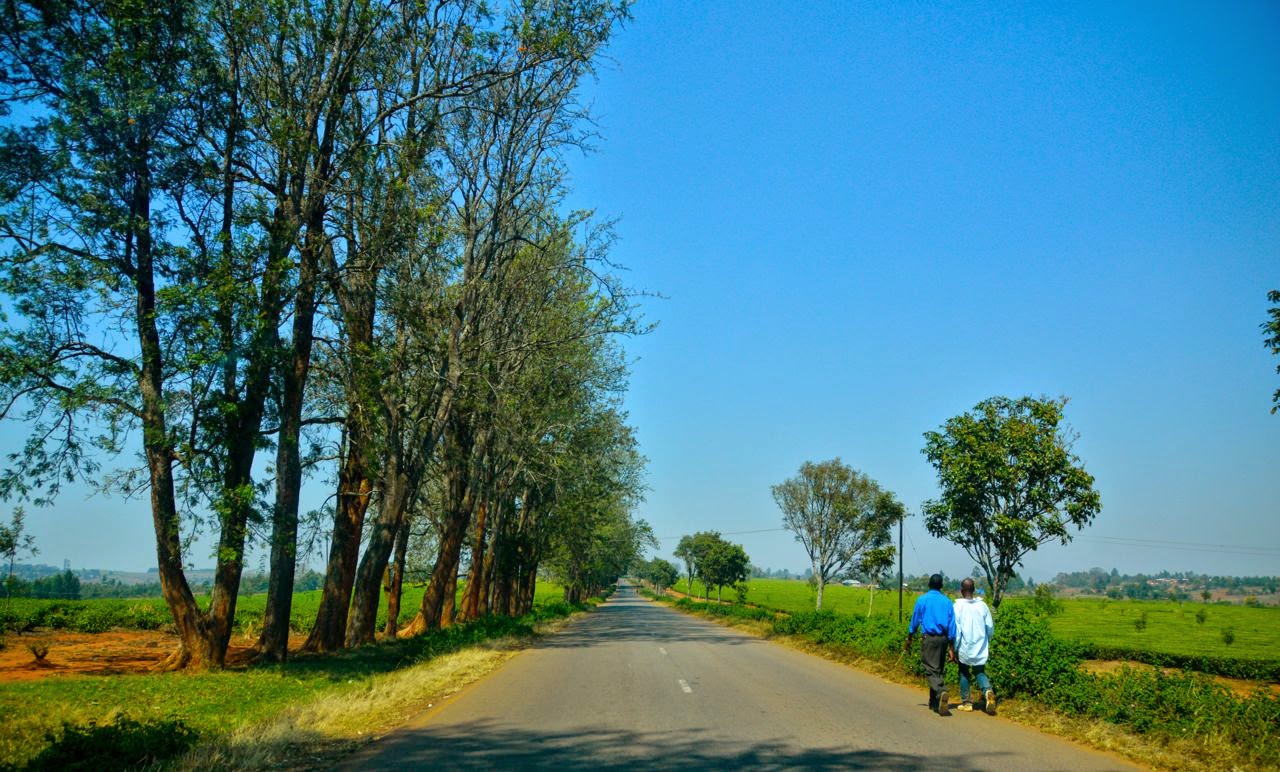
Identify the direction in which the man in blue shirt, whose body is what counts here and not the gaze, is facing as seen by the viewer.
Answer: away from the camera

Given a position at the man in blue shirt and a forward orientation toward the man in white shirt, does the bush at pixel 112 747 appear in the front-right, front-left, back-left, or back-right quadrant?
back-right

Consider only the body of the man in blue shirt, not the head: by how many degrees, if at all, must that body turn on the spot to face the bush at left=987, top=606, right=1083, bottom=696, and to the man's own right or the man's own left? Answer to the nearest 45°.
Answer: approximately 45° to the man's own right

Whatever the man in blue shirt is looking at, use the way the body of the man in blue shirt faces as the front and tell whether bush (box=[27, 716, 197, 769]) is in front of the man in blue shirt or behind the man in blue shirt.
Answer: behind
